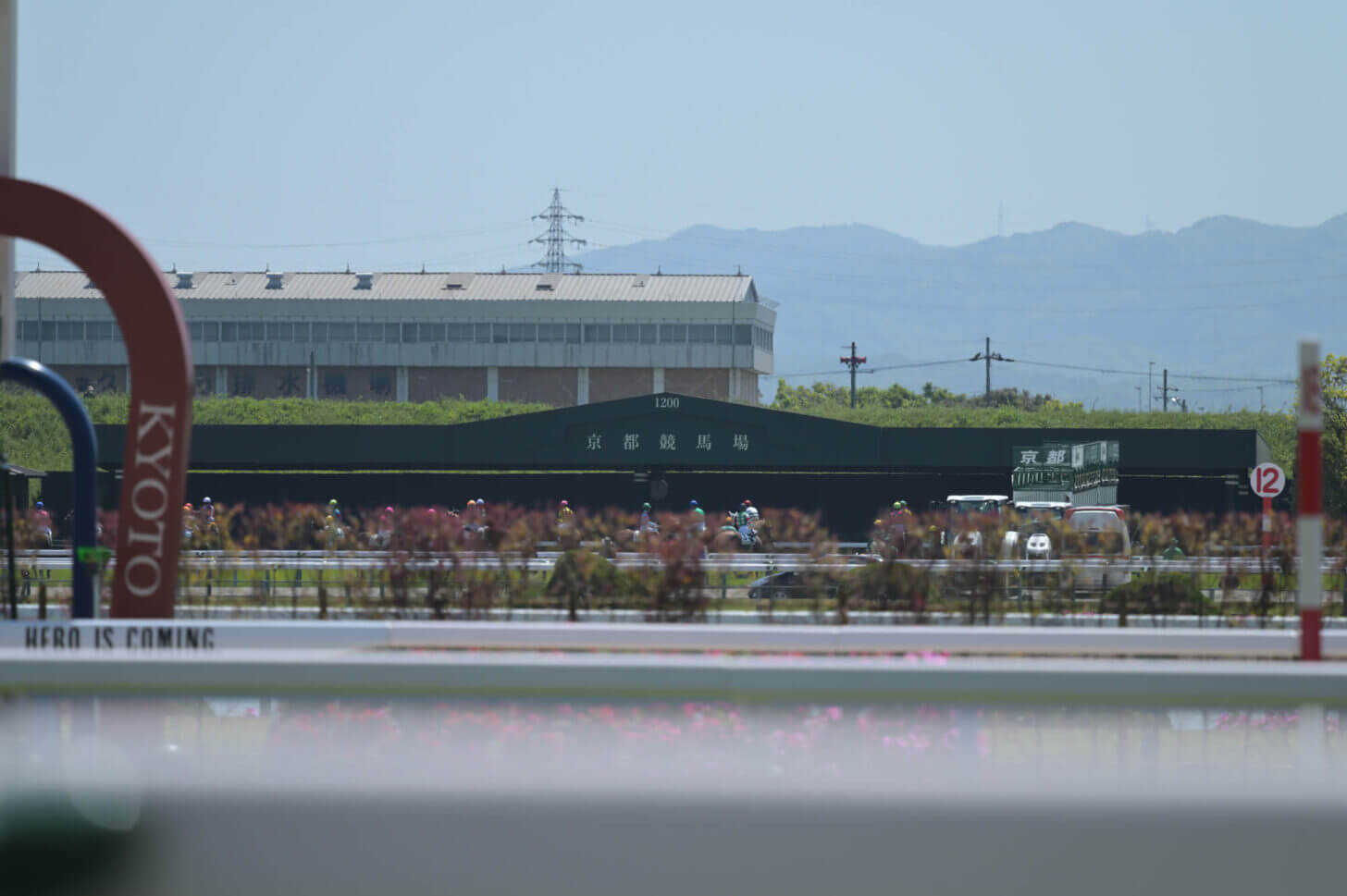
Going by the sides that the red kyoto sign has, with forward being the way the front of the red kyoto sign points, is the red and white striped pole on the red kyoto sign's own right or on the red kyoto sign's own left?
on the red kyoto sign's own left

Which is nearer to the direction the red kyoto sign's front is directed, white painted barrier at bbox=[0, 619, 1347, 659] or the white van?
the white painted barrier

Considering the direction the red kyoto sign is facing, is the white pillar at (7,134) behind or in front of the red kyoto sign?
behind

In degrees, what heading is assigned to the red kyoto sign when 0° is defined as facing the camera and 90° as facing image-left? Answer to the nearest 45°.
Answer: approximately 0°

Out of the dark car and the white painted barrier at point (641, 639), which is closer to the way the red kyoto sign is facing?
the white painted barrier

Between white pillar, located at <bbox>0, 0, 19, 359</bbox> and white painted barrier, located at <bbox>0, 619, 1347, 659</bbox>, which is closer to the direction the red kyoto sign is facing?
the white painted barrier

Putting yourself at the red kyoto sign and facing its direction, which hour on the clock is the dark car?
The dark car is roughly at 6 o'clock from the red kyoto sign.

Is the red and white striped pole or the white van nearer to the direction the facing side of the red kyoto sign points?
the red and white striped pole

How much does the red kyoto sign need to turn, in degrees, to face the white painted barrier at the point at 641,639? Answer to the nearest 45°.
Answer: approximately 45° to its left

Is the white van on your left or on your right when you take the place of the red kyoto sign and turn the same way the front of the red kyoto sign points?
on your left
